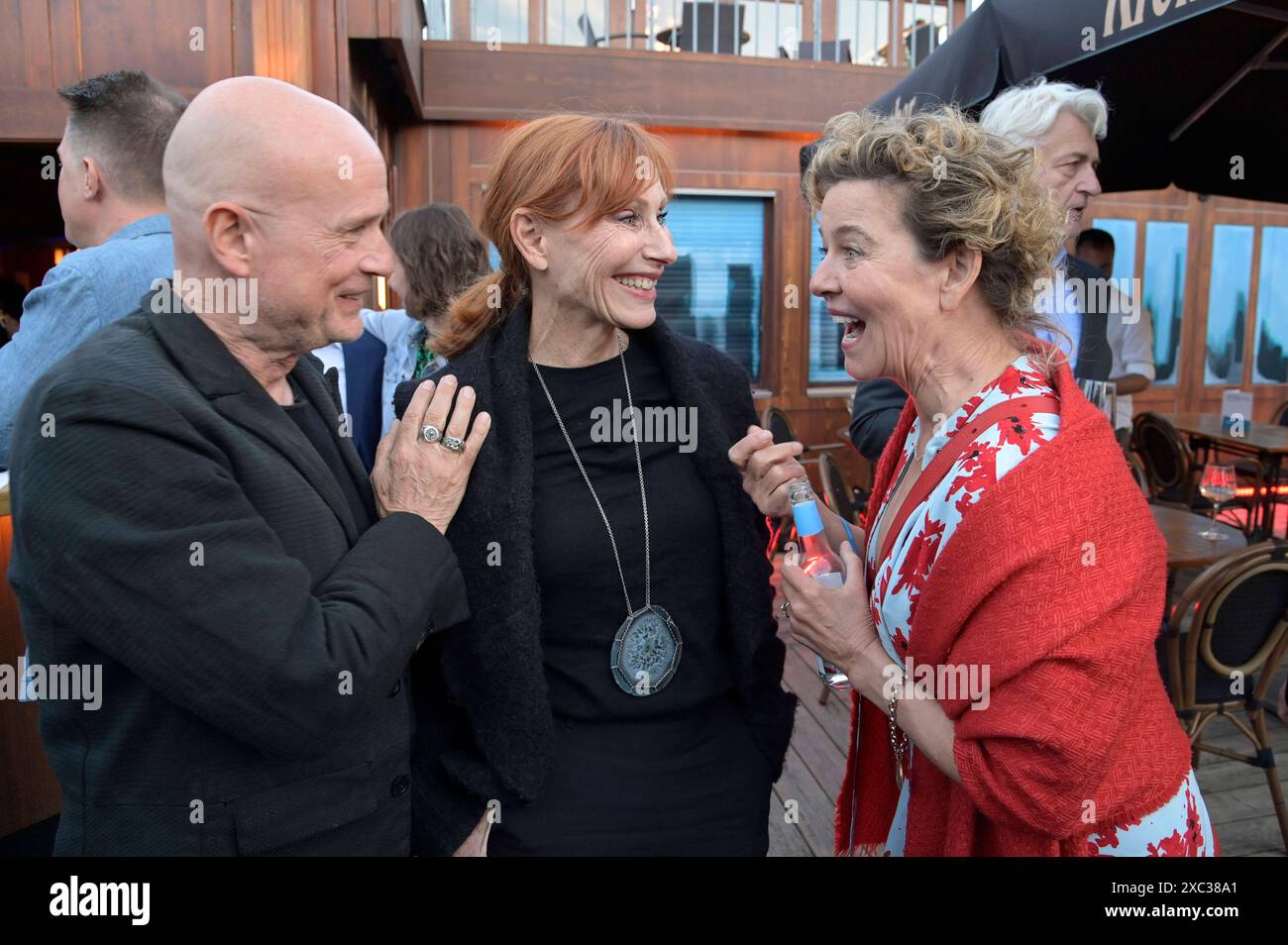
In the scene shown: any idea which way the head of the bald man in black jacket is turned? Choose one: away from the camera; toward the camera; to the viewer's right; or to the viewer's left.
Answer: to the viewer's right

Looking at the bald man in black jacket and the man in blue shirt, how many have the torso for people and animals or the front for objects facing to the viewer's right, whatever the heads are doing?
1

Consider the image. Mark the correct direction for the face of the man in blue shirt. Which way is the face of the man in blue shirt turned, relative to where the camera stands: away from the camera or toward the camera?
away from the camera

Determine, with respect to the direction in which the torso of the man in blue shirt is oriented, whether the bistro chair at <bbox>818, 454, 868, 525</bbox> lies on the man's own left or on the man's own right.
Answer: on the man's own right

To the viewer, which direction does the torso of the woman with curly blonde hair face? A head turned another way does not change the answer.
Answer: to the viewer's left

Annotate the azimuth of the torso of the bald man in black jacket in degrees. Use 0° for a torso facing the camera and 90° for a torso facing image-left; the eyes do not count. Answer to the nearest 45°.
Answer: approximately 270°

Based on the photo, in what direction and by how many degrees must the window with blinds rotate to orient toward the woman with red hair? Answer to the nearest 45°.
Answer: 0° — it already faces them

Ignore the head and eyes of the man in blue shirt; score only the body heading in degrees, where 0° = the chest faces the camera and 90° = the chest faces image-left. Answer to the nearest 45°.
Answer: approximately 135°
